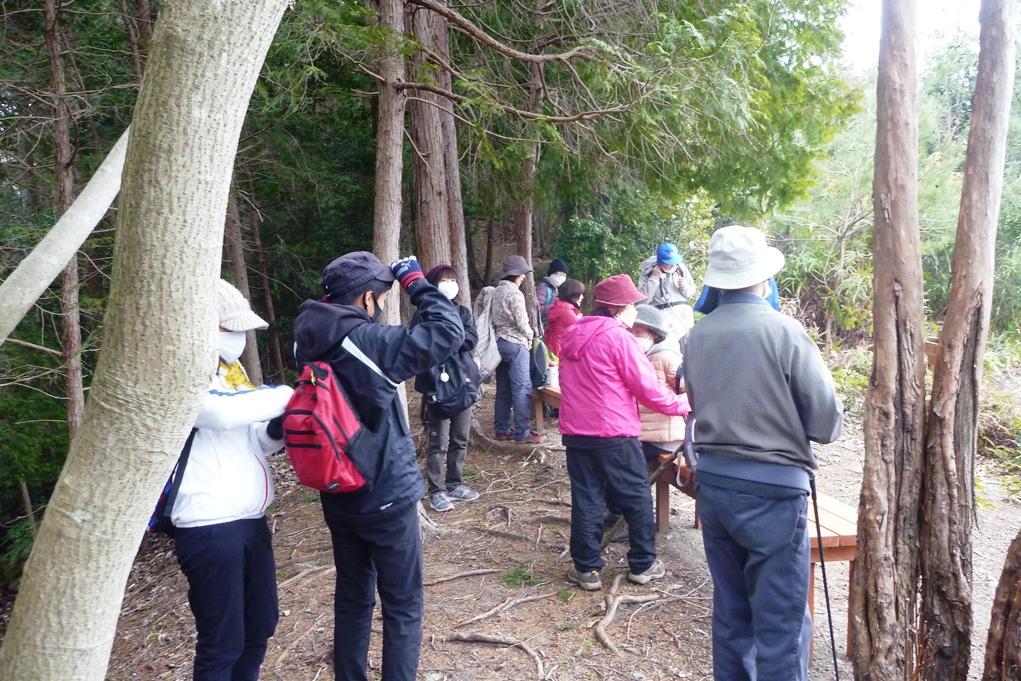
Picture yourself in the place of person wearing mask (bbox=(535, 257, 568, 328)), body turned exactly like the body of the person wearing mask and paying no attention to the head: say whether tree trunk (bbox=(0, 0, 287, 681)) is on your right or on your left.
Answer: on your right

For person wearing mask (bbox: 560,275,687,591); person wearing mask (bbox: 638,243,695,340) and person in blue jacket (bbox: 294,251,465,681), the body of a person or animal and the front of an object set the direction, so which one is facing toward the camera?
person wearing mask (bbox: 638,243,695,340)

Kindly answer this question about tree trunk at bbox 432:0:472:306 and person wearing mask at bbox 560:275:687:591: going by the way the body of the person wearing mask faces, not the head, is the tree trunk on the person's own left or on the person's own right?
on the person's own left

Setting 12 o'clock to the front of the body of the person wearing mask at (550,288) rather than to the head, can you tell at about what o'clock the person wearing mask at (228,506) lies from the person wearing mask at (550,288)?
the person wearing mask at (228,506) is roughly at 2 o'clock from the person wearing mask at (550,288).

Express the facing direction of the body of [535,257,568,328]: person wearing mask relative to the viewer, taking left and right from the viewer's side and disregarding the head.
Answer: facing the viewer and to the right of the viewer

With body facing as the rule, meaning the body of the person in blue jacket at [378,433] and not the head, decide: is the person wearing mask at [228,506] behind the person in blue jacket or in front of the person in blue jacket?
behind

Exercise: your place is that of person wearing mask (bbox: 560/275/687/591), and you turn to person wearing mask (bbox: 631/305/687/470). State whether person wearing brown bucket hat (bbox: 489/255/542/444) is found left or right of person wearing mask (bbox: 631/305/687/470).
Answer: left

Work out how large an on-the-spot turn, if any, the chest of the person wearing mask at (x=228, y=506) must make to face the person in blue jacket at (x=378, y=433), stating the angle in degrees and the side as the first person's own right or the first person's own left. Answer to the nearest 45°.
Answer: approximately 45° to the first person's own left

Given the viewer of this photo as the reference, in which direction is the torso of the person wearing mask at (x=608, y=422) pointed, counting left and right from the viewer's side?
facing away from the viewer and to the right of the viewer

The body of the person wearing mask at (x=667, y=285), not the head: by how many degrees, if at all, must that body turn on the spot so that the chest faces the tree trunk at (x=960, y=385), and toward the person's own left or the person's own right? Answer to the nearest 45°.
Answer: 0° — they already face it

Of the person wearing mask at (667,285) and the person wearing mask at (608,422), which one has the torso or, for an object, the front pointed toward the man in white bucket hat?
the person wearing mask at (667,285)

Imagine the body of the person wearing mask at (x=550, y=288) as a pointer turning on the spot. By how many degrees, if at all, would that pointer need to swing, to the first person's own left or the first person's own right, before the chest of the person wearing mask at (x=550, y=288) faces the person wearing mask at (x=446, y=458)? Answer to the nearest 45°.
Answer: approximately 45° to the first person's own right

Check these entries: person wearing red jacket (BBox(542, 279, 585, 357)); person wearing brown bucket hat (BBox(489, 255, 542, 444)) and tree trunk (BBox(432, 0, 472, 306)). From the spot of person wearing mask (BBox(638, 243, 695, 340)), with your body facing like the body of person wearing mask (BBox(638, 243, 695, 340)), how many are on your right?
3
